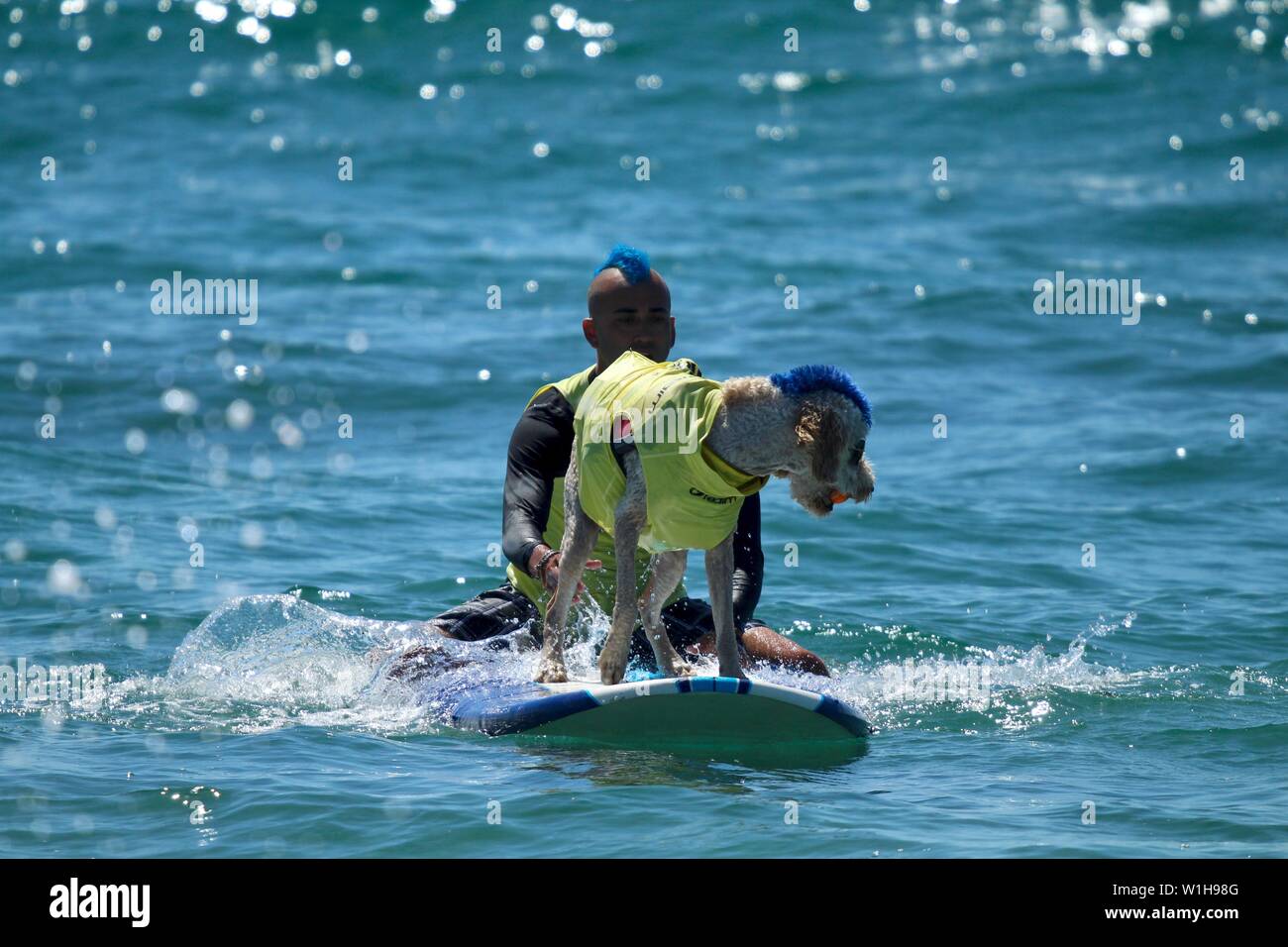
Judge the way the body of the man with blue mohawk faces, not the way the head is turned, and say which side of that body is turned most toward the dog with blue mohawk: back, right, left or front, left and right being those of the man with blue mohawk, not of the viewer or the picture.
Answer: front

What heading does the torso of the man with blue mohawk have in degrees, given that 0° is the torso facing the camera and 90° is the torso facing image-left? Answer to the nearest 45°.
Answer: approximately 0°
